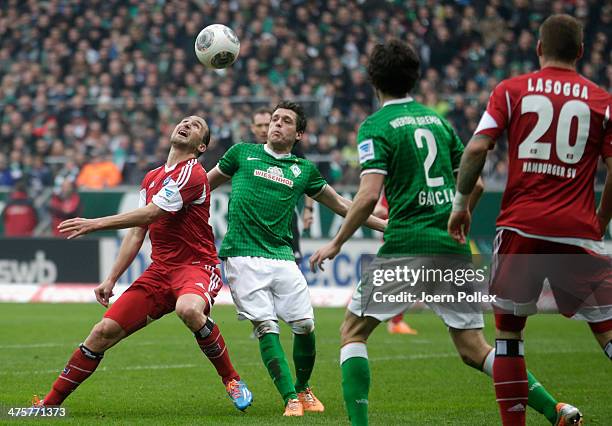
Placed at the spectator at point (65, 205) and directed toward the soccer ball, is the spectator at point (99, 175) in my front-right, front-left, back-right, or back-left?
back-left

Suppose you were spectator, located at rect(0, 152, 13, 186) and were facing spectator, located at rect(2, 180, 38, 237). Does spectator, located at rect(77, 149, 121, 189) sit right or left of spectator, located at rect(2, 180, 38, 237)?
left

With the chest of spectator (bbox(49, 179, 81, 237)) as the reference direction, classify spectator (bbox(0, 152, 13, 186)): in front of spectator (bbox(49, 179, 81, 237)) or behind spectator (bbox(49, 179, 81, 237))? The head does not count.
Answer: behind

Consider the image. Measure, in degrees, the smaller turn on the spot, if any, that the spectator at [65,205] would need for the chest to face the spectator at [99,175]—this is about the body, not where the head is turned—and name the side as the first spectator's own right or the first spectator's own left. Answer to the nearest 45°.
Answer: approximately 135° to the first spectator's own left

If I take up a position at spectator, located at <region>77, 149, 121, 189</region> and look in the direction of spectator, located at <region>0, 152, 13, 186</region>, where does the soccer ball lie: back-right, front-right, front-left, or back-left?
back-left

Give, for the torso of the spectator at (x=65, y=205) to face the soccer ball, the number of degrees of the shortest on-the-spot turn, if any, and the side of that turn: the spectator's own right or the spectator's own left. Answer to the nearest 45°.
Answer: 0° — they already face it

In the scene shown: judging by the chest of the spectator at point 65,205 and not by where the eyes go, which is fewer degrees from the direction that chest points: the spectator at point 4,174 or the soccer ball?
the soccer ball

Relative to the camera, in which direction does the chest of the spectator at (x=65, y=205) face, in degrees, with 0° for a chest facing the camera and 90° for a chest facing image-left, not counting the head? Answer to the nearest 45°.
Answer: approximately 0°
